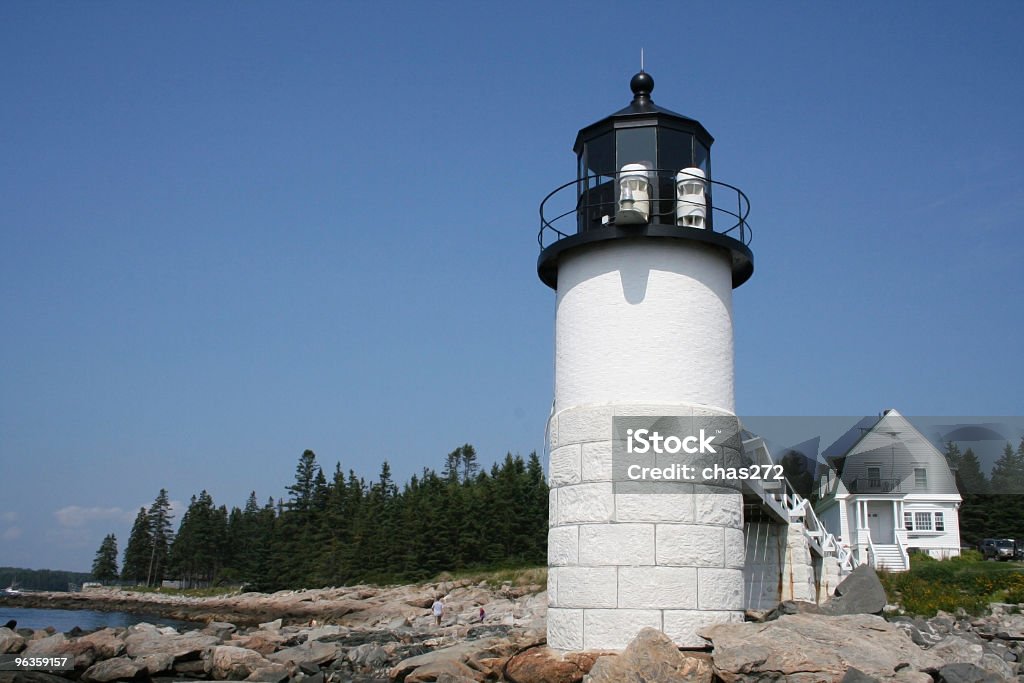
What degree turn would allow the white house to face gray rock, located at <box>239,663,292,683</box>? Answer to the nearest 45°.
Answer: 0° — it already faces it

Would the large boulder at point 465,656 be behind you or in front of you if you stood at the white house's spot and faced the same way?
in front

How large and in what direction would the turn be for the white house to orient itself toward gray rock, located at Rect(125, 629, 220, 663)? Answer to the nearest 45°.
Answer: approximately 45° to its right

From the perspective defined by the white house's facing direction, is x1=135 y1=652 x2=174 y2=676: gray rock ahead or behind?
ahead

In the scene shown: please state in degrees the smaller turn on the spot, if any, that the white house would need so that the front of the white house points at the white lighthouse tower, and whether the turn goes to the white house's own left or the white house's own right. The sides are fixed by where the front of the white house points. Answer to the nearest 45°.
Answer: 0° — it already faces it

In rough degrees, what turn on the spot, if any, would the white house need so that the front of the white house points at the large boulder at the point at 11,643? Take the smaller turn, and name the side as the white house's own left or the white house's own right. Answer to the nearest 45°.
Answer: approximately 45° to the white house's own right

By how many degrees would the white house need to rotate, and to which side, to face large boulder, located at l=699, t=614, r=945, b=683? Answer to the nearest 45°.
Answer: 0° — it already faces it

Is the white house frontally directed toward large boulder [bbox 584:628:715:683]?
yes

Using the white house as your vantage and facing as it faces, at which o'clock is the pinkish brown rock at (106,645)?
The pinkish brown rock is roughly at 1 o'clock from the white house.

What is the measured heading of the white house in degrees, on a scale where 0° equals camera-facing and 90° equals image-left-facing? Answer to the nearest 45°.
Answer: approximately 0°

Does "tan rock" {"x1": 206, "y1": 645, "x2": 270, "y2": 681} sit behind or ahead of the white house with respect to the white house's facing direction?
ahead
